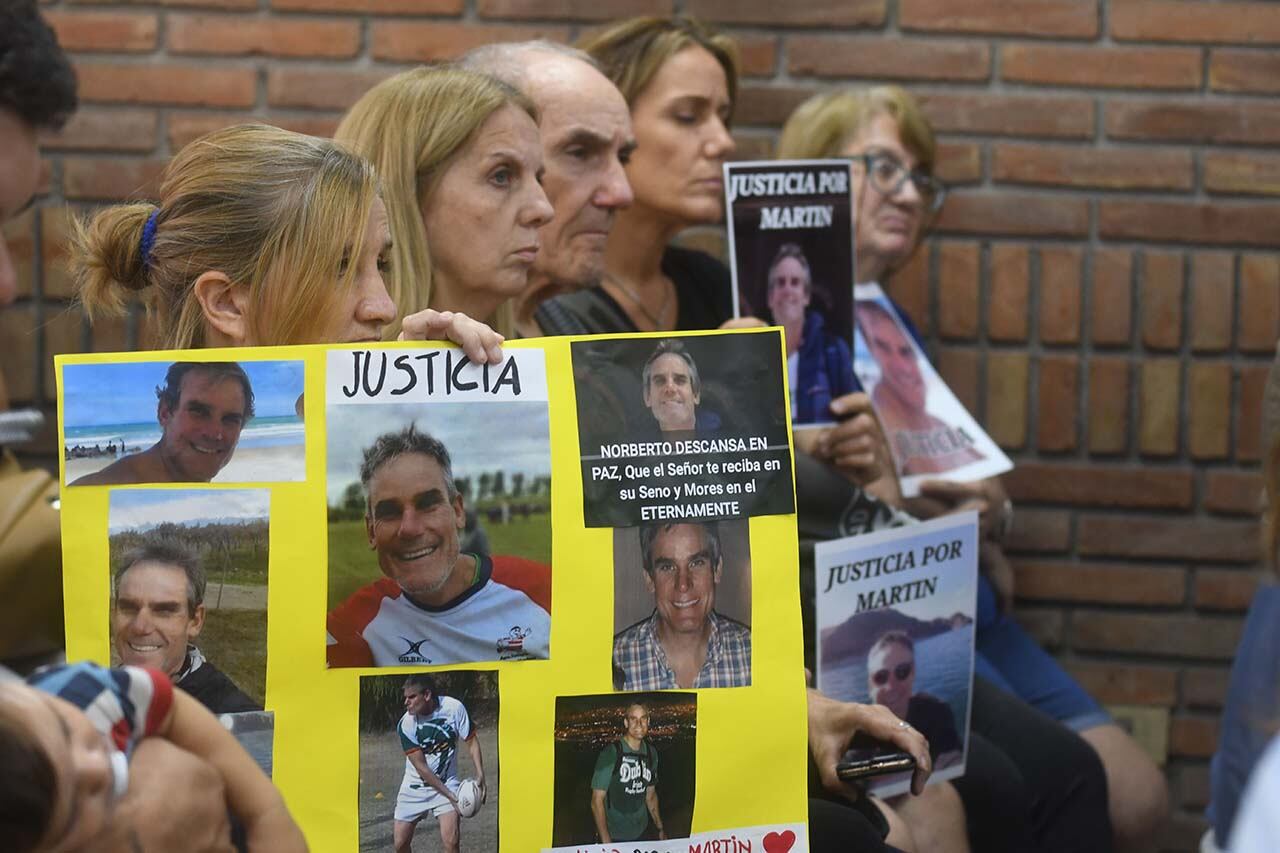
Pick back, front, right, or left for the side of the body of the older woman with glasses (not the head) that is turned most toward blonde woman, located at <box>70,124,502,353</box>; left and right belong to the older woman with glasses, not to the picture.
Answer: right

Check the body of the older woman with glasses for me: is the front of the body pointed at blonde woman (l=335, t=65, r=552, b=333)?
no

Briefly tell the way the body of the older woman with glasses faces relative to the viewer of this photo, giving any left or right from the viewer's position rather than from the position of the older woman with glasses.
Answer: facing the viewer and to the right of the viewer
